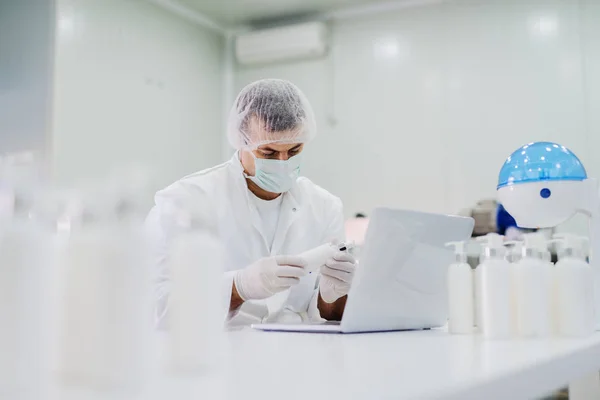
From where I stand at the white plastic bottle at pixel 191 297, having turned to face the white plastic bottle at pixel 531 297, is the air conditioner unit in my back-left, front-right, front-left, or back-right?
front-left

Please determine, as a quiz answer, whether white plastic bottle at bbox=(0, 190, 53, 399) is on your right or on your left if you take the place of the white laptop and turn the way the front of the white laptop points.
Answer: on your left

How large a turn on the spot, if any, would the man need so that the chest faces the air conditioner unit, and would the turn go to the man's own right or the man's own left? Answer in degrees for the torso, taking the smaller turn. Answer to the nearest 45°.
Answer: approximately 135° to the man's own left

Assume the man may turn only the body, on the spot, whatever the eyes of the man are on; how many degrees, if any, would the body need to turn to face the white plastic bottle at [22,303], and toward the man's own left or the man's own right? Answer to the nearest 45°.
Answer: approximately 45° to the man's own right

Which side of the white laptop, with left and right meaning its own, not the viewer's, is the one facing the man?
front

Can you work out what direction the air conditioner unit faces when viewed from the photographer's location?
facing the viewer and to the left of the viewer

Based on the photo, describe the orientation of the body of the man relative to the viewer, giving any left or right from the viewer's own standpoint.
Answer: facing the viewer and to the right of the viewer

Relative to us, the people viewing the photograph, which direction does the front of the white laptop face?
facing away from the viewer and to the left of the viewer

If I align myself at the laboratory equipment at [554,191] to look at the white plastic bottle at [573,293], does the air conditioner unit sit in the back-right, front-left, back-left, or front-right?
back-right

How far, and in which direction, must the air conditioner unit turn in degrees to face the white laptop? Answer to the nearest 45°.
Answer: approximately 45° to its left

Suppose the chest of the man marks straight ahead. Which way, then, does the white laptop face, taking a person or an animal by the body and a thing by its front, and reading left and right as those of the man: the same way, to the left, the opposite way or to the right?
the opposite way

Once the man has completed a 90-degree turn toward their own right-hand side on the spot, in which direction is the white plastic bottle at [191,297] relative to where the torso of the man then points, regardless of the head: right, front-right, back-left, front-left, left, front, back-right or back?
front-left

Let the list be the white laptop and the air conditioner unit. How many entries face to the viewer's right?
0
